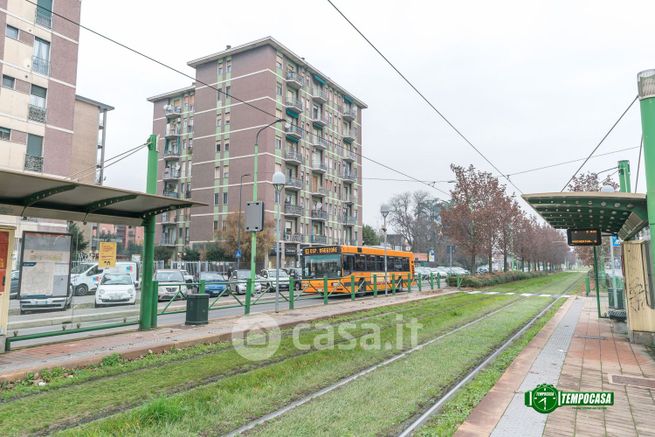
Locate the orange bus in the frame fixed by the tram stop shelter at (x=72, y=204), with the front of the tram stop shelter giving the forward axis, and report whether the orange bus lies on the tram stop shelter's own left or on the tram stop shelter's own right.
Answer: on the tram stop shelter's own left

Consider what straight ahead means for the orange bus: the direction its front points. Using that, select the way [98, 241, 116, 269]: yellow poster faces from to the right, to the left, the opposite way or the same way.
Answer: to the left

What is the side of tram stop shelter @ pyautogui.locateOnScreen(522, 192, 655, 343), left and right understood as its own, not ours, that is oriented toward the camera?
left

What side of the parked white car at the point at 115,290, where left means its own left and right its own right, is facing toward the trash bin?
front

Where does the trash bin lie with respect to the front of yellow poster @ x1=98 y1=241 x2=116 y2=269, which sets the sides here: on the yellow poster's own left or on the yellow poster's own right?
on the yellow poster's own left

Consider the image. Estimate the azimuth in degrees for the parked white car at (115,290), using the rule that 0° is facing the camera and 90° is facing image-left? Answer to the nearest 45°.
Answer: approximately 0°

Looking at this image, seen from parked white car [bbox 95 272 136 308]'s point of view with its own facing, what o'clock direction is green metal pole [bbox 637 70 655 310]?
The green metal pole is roughly at 11 o'clock from the parked white car.

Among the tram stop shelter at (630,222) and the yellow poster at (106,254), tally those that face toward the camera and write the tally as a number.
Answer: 1

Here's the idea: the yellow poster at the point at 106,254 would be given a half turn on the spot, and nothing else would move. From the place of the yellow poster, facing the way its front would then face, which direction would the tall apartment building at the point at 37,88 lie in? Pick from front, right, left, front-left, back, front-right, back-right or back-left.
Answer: front

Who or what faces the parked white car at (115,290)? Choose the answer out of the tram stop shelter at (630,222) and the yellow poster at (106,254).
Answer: the tram stop shelter
